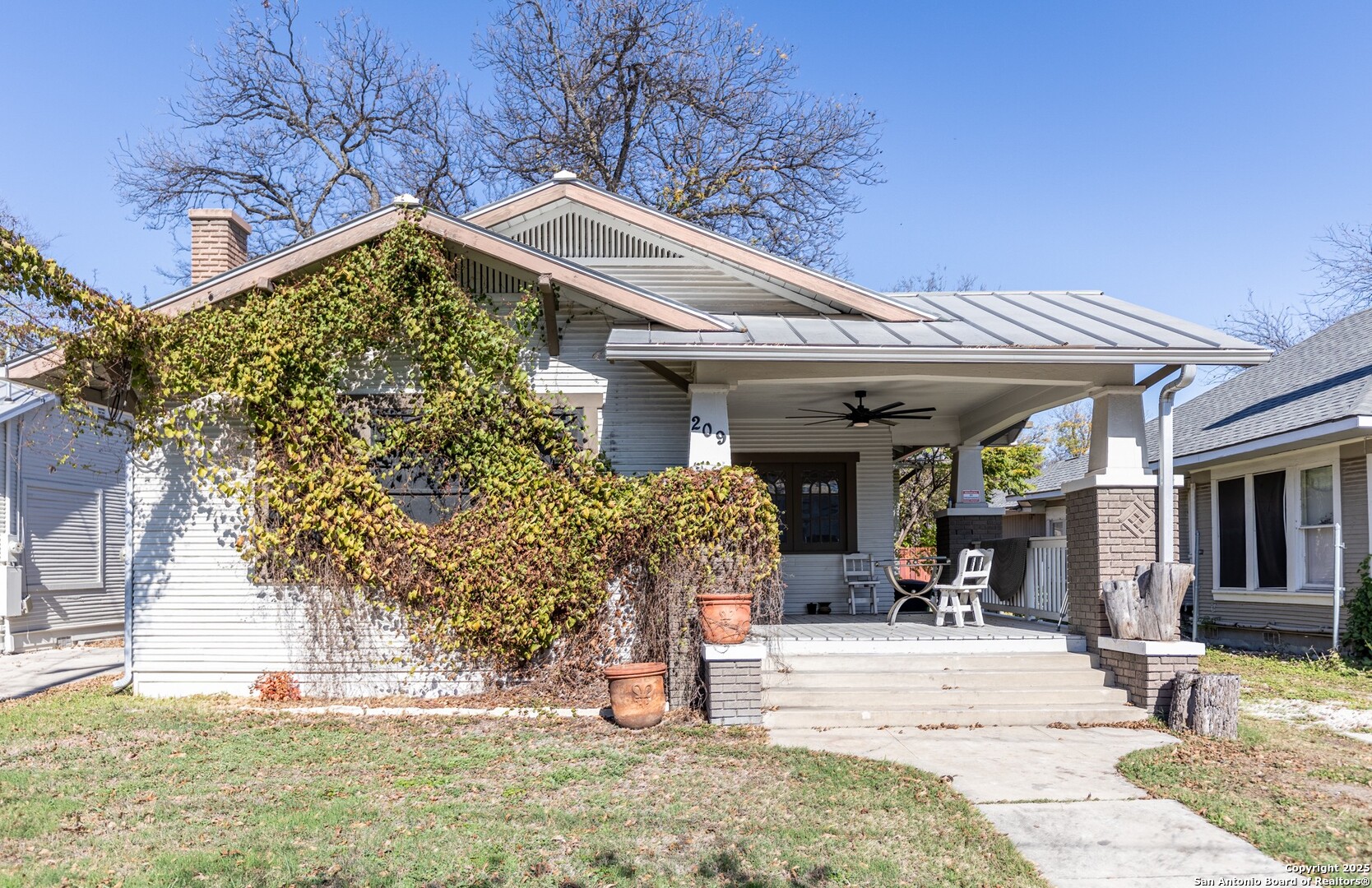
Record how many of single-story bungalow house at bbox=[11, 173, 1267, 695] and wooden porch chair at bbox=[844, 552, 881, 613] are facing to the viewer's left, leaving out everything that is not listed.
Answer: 0

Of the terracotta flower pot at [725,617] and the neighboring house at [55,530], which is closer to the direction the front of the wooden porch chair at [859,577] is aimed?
the terracotta flower pot

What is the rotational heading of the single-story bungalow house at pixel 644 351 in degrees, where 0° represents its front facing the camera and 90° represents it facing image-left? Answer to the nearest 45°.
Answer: approximately 0°
